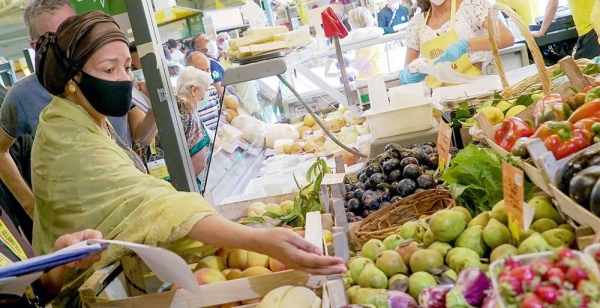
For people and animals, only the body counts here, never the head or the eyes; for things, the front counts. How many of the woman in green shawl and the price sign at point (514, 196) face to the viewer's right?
1

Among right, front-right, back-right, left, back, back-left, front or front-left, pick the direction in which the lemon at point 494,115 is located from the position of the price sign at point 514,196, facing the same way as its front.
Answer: back-right

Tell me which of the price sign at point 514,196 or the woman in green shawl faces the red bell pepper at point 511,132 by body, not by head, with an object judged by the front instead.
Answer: the woman in green shawl

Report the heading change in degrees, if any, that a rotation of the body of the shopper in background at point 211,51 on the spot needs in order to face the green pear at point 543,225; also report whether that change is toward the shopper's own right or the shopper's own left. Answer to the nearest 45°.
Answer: approximately 45° to the shopper's own right

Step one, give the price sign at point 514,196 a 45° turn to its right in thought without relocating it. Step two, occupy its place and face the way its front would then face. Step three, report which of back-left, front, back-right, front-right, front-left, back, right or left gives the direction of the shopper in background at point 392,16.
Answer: right

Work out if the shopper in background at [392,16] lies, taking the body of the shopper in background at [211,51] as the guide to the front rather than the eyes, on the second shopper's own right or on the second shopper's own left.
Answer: on the second shopper's own left

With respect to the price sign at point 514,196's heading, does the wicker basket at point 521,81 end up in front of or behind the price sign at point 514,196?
behind

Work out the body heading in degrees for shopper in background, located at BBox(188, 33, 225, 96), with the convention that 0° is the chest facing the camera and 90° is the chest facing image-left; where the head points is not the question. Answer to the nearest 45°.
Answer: approximately 315°

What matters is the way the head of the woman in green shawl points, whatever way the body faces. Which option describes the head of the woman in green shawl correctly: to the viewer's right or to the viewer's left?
to the viewer's right

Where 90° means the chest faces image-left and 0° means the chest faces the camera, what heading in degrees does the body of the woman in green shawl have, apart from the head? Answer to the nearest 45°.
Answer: approximately 270°
